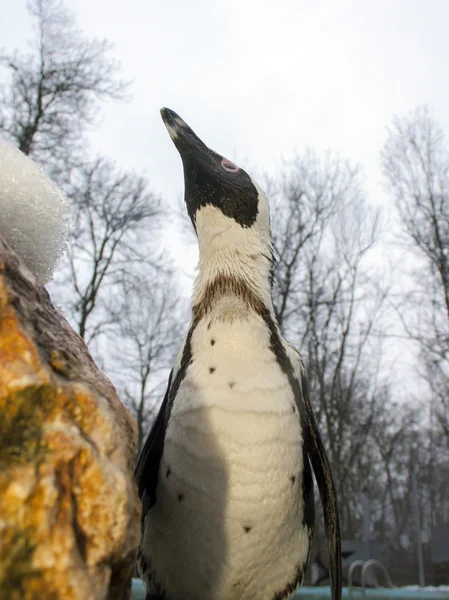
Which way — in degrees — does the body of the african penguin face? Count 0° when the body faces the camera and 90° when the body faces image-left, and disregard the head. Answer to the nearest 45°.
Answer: approximately 0°

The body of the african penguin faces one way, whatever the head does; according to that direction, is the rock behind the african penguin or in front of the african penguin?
in front
